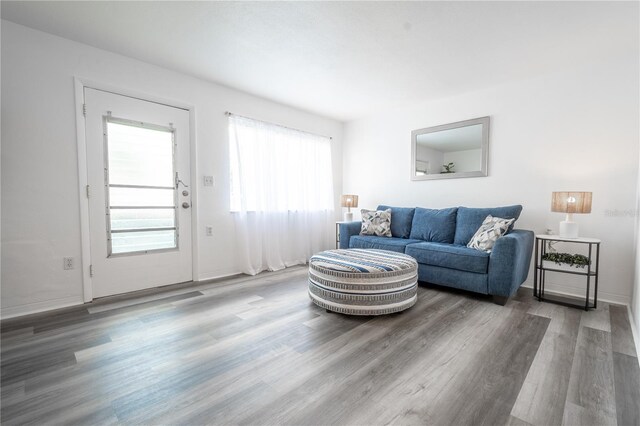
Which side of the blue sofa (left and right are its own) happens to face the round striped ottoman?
front

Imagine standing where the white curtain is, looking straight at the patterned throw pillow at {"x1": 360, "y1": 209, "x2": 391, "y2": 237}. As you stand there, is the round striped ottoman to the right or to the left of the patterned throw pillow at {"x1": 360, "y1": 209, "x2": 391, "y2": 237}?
right

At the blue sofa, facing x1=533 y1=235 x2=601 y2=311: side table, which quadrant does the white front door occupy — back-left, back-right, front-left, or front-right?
back-right

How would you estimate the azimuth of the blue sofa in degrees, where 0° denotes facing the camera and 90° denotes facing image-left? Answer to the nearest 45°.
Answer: approximately 45°

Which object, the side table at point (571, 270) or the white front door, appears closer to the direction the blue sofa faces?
the white front door

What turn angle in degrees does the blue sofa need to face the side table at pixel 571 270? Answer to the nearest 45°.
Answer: approximately 135° to its left

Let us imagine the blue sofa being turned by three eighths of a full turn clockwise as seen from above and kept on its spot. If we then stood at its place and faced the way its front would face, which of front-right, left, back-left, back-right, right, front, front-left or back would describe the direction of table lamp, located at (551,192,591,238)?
right
